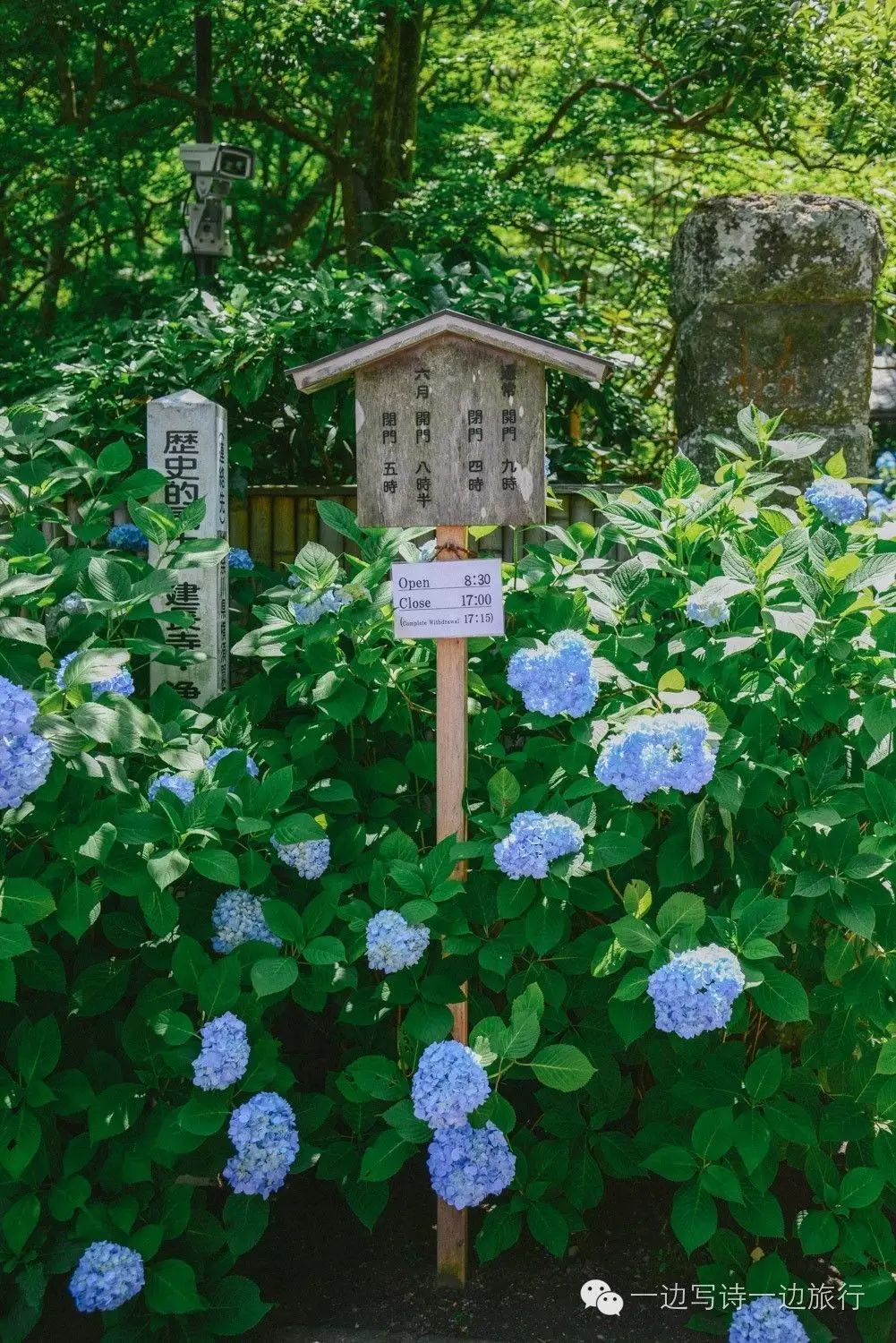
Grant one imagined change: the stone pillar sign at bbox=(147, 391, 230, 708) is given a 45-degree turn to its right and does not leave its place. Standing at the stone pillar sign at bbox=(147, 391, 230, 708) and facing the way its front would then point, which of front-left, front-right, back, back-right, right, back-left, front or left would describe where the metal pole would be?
back-right

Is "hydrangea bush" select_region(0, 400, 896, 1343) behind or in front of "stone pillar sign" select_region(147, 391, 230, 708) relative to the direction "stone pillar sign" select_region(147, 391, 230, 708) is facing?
in front

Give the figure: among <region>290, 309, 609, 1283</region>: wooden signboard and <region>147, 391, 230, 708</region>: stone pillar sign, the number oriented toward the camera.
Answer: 2

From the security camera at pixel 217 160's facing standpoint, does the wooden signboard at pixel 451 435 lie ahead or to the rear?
ahead

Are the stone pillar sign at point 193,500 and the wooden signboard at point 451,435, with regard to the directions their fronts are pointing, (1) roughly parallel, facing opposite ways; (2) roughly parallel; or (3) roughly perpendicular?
roughly parallel

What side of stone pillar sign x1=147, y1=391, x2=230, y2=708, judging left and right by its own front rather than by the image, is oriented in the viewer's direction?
front

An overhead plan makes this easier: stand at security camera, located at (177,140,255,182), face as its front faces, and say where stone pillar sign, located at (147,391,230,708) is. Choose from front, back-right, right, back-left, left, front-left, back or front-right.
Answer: front-right

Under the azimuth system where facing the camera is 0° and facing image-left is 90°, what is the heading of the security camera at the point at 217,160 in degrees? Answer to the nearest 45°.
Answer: approximately 315°

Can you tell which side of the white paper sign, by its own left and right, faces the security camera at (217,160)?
back

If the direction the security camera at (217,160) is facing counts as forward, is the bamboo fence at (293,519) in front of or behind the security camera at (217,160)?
in front

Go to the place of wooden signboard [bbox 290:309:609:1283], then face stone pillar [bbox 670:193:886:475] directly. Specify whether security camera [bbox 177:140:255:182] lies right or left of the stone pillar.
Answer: left

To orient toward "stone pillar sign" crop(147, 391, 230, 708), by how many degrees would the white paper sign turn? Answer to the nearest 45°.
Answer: approximately 135° to its right

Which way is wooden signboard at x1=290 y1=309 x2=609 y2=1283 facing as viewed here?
toward the camera

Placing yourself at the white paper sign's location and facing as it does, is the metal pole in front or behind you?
behind
